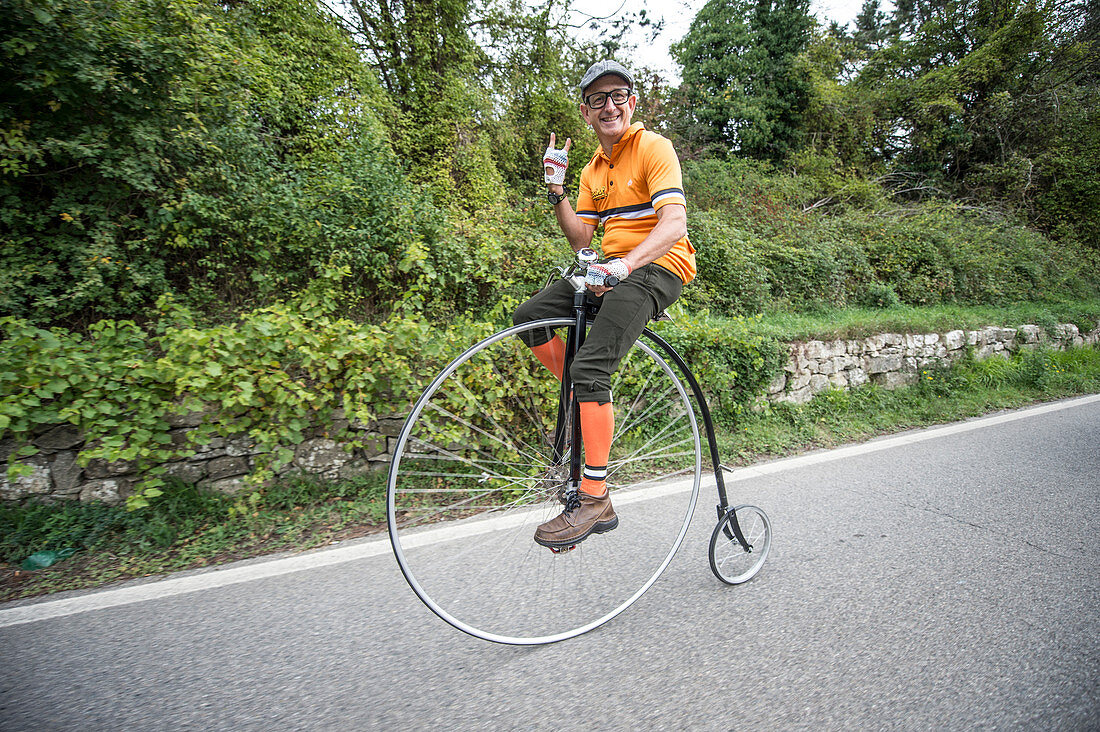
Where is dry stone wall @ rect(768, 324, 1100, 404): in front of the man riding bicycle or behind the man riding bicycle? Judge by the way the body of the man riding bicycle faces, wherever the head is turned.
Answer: behind

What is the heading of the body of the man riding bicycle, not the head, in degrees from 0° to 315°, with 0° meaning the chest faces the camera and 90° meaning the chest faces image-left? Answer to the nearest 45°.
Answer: approximately 45°

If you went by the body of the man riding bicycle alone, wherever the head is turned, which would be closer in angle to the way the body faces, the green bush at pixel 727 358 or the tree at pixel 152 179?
the tree

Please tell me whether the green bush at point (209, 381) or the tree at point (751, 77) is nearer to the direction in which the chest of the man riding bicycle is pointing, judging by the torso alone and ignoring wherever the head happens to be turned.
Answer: the green bush

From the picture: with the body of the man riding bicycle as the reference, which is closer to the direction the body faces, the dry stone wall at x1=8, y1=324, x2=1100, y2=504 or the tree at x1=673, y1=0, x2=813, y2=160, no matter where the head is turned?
the dry stone wall

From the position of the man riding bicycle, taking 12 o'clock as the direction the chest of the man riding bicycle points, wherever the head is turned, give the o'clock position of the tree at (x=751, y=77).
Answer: The tree is roughly at 5 o'clock from the man riding bicycle.

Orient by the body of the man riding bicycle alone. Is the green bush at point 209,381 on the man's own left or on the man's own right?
on the man's own right

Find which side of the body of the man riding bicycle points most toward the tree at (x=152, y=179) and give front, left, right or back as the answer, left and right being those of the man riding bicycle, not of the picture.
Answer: right

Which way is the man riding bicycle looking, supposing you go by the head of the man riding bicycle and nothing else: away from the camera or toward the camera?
toward the camera
